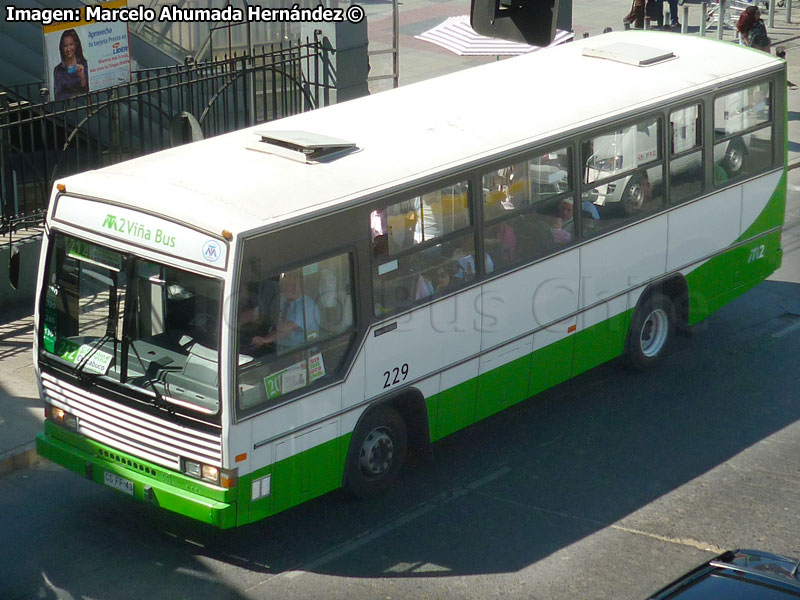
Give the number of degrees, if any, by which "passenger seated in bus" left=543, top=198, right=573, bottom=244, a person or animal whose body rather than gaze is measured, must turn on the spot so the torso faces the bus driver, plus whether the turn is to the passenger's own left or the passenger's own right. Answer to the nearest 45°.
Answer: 0° — they already face them

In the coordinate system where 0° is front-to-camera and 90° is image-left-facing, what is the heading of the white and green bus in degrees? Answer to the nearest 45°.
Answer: approximately 45°

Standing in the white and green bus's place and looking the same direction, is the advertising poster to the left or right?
on its right

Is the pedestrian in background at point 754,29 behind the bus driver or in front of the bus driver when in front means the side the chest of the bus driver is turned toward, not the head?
behind

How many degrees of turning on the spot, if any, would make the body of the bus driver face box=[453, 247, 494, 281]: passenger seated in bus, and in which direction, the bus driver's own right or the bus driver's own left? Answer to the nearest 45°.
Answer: approximately 180°

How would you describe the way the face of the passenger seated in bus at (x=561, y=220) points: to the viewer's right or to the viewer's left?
to the viewer's left

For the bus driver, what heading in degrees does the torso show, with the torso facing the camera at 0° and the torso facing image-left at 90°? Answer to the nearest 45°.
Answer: approximately 45°
